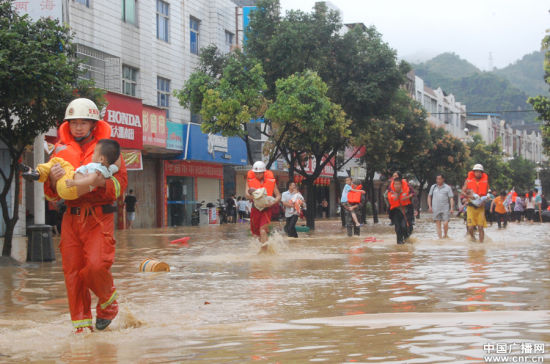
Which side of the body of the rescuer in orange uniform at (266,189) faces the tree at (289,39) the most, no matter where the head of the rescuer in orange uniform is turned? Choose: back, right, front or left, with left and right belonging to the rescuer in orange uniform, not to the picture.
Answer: back

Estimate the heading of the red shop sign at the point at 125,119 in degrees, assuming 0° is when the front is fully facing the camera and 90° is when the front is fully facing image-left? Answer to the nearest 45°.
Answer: approximately 315°

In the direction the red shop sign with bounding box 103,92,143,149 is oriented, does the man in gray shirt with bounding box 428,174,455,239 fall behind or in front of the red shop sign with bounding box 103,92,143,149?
in front

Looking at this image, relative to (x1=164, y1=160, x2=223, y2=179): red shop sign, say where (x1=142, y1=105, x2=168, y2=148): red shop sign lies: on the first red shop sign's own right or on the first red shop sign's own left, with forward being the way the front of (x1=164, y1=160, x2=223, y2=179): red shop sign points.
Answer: on the first red shop sign's own right

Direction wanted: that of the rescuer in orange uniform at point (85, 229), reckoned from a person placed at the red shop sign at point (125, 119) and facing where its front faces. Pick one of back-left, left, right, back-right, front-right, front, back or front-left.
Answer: front-right

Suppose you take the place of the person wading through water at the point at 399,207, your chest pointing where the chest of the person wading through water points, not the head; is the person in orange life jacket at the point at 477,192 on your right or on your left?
on your left

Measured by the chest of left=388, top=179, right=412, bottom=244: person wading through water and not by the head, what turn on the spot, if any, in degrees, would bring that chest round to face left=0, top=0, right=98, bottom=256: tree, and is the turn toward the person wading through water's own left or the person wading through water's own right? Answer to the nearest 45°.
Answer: approximately 45° to the person wading through water's own right

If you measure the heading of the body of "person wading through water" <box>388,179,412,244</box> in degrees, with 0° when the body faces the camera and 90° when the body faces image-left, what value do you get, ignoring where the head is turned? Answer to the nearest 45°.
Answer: approximately 0°

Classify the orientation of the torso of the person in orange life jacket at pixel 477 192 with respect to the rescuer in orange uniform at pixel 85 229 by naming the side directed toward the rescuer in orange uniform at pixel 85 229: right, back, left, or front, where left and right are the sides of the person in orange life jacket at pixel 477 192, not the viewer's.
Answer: front

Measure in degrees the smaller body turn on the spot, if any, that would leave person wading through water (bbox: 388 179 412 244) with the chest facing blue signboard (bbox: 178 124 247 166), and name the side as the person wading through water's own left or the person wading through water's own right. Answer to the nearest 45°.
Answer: approximately 135° to the person wading through water's own right

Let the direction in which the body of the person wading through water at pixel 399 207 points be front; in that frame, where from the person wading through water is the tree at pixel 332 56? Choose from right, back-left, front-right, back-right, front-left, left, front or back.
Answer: back

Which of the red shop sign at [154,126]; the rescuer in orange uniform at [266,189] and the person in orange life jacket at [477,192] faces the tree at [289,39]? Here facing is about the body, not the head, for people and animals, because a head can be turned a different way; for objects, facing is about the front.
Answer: the red shop sign

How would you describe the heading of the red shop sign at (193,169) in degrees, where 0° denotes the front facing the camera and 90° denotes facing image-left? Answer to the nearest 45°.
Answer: approximately 315°

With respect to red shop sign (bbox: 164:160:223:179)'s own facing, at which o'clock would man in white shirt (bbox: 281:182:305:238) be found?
The man in white shirt is roughly at 1 o'clock from the red shop sign.

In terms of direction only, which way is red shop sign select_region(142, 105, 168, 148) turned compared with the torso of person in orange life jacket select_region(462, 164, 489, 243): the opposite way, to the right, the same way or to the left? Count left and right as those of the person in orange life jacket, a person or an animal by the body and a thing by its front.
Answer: to the left
